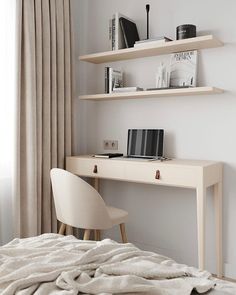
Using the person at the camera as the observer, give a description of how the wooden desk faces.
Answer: facing the viewer and to the left of the viewer

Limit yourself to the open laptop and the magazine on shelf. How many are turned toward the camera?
2

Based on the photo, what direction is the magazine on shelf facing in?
toward the camera

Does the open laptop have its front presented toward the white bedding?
yes

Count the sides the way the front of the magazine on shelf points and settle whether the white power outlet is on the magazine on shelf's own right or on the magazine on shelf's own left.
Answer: on the magazine on shelf's own right

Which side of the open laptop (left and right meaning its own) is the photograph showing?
front

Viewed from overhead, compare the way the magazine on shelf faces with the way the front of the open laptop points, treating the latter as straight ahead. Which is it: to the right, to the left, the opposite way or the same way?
the same way
